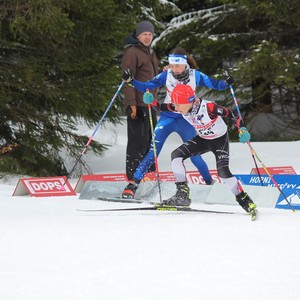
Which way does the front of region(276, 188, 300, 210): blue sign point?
toward the camera

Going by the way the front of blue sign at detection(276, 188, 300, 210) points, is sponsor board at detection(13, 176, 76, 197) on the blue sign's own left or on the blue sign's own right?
on the blue sign's own right

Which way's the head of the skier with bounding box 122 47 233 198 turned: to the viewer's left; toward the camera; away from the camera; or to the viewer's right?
toward the camera

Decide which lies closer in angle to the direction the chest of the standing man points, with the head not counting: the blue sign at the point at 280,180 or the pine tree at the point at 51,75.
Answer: the blue sign

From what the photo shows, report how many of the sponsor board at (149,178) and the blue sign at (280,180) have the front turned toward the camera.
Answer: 2

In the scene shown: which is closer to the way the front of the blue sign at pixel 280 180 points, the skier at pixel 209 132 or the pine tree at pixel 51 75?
the skier

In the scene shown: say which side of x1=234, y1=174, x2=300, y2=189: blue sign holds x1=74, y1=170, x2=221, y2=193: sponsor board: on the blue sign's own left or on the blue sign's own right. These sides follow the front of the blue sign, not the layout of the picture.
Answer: on the blue sign's own right

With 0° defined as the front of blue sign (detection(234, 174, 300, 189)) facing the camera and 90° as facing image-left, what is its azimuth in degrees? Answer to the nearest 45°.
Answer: approximately 0°

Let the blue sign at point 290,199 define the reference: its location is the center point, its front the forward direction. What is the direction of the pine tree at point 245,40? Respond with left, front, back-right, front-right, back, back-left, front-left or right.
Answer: back

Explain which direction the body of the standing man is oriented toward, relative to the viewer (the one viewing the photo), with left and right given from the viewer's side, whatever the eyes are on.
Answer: facing the viewer and to the right of the viewer

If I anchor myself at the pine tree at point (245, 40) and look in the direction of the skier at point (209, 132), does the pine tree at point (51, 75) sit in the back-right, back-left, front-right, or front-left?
front-right

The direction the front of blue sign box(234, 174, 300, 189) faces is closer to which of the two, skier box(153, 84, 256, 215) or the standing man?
the skier

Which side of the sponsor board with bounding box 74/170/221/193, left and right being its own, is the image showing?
front
